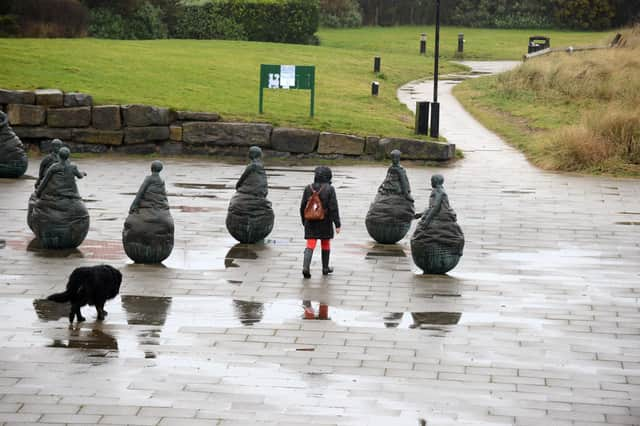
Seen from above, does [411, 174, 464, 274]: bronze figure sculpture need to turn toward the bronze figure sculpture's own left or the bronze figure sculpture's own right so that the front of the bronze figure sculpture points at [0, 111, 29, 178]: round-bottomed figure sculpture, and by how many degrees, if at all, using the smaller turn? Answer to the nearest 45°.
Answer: approximately 45° to the bronze figure sculpture's own right

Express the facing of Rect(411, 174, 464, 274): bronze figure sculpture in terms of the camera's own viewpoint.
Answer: facing to the left of the viewer

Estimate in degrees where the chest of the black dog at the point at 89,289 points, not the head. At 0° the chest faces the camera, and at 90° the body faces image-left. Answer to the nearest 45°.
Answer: approximately 270°

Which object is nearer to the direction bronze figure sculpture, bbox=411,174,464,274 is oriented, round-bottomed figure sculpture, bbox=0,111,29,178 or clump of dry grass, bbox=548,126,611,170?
the round-bottomed figure sculpture

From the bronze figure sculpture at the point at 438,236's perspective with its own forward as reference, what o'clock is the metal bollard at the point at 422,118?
The metal bollard is roughly at 3 o'clock from the bronze figure sculpture.

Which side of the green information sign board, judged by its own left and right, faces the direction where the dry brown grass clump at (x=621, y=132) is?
left

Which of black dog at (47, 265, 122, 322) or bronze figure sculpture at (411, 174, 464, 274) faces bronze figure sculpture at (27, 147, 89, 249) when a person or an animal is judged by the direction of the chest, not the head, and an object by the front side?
bronze figure sculpture at (411, 174, 464, 274)

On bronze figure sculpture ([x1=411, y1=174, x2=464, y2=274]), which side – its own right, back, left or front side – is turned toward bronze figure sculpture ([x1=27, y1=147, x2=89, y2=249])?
front

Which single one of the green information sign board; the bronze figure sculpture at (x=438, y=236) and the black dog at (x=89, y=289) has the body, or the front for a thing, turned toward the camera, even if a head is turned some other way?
the green information sign board

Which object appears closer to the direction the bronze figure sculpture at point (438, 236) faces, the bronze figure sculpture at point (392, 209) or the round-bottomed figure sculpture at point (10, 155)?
the round-bottomed figure sculpture

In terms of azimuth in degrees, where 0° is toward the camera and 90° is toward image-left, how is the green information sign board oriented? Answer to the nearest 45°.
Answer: approximately 0°

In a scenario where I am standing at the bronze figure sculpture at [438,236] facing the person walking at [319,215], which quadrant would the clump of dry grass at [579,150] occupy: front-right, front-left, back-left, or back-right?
back-right

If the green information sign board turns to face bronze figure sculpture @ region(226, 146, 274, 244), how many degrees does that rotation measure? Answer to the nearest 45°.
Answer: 0° — it already faces it

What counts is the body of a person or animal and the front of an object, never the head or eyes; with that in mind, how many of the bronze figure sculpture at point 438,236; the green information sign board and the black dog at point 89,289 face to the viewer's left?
1

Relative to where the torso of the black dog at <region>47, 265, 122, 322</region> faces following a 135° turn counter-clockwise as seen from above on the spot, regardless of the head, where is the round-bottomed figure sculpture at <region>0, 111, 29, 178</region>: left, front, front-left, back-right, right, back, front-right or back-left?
front-right

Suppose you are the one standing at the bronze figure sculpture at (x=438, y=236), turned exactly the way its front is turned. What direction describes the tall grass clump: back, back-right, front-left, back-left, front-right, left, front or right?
right
